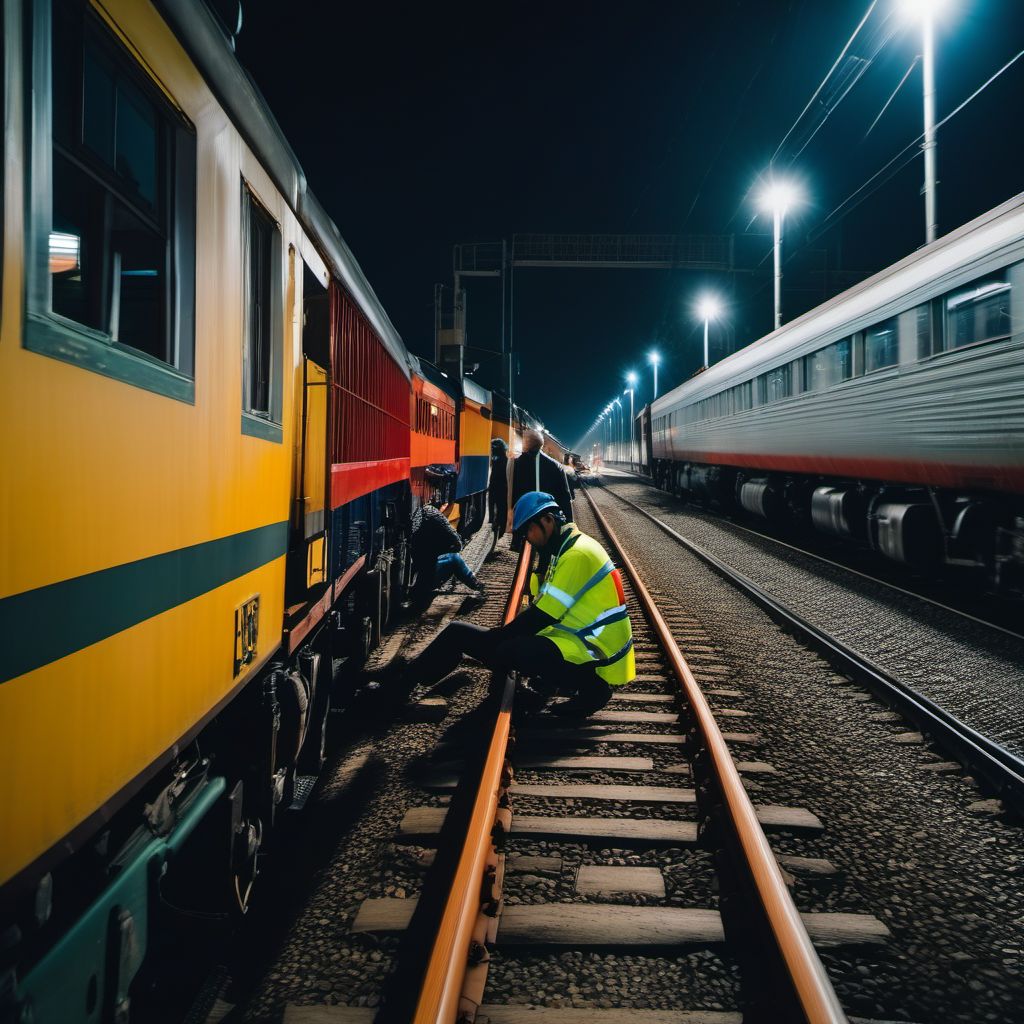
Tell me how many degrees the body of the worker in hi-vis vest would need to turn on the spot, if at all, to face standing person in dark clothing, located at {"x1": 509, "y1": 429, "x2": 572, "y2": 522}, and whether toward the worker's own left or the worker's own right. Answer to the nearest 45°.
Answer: approximately 90° to the worker's own right

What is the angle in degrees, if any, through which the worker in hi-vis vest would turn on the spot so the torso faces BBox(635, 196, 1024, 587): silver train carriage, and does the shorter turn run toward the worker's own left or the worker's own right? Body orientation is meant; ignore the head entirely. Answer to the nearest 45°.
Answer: approximately 135° to the worker's own right

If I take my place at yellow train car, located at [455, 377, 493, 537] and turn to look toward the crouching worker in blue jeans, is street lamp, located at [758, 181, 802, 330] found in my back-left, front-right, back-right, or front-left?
back-left

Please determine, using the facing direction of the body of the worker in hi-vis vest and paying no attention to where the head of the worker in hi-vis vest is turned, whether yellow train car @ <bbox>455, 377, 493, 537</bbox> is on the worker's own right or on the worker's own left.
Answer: on the worker's own right

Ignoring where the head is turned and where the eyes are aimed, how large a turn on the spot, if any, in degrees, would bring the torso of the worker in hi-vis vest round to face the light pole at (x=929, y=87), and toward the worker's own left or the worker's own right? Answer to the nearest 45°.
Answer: approximately 135° to the worker's own right

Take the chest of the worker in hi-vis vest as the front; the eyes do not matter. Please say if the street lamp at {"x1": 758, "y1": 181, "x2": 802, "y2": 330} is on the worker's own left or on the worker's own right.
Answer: on the worker's own right

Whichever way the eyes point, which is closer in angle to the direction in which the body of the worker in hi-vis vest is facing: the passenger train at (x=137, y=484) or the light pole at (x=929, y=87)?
the passenger train

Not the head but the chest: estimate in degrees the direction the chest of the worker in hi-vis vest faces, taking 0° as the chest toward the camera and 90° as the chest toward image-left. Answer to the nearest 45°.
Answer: approximately 90°
